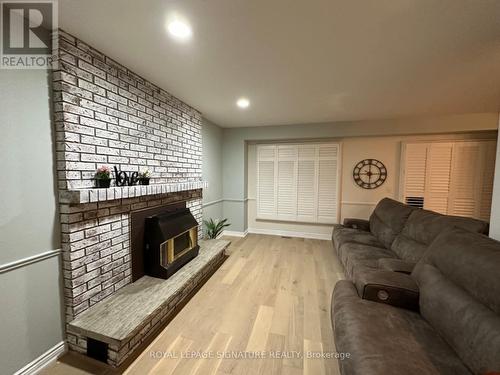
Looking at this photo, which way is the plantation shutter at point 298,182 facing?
toward the camera

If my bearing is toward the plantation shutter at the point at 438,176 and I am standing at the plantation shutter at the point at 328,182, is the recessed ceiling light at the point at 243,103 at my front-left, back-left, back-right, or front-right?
back-right

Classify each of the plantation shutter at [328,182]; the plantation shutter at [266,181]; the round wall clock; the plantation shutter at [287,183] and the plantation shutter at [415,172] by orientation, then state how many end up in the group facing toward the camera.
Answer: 5

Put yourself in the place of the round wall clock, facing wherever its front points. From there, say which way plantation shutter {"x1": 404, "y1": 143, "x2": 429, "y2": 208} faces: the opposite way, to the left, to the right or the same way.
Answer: the same way

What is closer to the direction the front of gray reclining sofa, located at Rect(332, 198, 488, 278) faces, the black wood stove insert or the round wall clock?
the black wood stove insert

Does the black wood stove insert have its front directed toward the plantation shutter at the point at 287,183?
no

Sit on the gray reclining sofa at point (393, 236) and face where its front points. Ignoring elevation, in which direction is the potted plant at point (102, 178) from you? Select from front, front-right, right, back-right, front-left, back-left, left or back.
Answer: front

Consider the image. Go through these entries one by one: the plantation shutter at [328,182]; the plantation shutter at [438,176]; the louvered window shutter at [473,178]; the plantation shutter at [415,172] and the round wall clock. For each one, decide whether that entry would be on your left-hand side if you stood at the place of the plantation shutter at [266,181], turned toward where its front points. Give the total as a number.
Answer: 5

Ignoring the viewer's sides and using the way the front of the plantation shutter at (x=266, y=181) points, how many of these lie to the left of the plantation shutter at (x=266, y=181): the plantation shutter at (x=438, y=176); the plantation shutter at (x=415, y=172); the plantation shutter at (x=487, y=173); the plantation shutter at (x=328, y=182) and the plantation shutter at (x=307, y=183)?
5

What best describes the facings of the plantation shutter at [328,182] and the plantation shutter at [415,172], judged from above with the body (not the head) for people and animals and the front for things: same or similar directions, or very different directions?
same or similar directions

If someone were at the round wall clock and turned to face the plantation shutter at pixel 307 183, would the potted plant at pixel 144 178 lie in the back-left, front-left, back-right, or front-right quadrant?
front-left

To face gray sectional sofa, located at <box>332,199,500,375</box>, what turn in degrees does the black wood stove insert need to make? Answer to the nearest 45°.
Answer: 0° — it already faces it

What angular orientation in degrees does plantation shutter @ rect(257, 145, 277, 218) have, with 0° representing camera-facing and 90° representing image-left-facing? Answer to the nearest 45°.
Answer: approximately 0°

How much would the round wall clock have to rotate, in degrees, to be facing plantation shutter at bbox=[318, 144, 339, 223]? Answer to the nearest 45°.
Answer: approximately 90° to its right

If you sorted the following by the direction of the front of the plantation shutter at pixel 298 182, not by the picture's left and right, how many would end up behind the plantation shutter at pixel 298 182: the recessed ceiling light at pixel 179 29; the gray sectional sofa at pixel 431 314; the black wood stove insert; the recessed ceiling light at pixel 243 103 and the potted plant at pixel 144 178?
0

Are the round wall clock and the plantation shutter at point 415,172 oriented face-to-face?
no

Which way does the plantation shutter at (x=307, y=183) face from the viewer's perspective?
toward the camera

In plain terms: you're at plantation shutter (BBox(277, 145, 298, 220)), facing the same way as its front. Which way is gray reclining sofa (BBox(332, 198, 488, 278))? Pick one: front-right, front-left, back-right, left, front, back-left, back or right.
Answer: front-left
